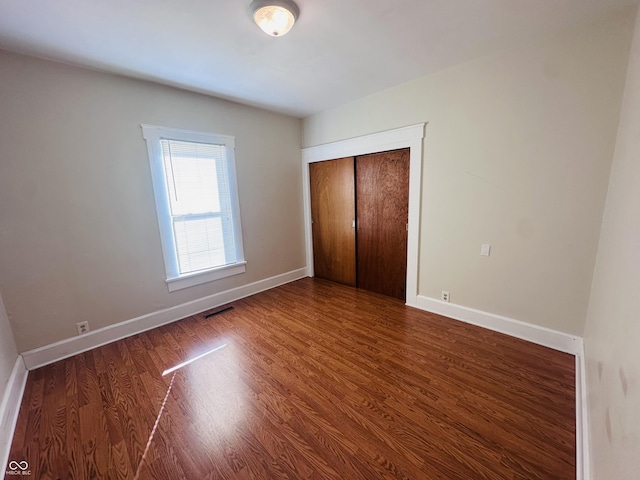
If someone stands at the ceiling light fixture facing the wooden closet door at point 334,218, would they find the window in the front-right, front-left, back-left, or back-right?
front-left

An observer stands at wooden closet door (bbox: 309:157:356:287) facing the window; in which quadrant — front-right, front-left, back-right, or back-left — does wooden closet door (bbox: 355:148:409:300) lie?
back-left

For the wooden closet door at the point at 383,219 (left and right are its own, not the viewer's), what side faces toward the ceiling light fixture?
front

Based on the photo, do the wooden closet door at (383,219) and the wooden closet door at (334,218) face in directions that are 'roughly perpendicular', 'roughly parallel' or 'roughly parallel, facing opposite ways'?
roughly parallel

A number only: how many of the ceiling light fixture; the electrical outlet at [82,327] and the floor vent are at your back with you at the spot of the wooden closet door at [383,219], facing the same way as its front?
0

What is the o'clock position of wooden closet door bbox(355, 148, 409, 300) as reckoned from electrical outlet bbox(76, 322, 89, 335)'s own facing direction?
The wooden closet door is roughly at 10 o'clock from the electrical outlet.

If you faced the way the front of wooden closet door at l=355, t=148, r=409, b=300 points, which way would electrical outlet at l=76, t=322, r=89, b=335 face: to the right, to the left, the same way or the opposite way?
to the left

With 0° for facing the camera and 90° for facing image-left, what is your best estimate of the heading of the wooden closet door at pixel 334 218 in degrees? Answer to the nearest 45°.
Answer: approximately 45°

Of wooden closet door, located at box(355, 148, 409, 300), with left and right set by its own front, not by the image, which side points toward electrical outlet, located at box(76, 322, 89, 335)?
front

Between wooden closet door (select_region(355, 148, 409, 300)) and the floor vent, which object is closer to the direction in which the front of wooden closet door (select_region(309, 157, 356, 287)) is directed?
the floor vent

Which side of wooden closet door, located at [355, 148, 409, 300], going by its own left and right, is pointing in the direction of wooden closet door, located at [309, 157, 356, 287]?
right

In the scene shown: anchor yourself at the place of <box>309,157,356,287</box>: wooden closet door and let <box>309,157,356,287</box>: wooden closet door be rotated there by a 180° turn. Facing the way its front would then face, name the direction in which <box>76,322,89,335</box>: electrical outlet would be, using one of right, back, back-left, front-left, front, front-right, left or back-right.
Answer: back

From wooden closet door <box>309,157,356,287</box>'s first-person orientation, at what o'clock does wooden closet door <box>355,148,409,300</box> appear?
wooden closet door <box>355,148,409,300</box> is roughly at 9 o'clock from wooden closet door <box>309,157,356,287</box>.

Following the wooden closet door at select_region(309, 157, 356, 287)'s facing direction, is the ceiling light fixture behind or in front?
in front
